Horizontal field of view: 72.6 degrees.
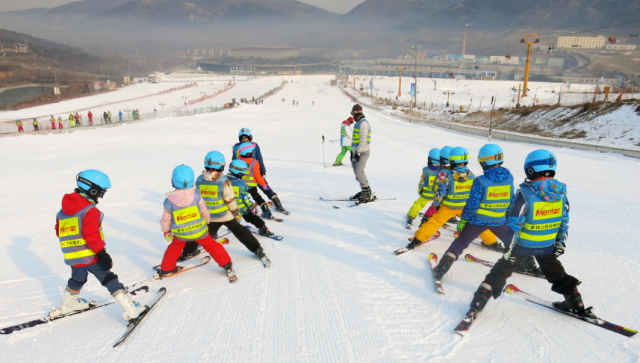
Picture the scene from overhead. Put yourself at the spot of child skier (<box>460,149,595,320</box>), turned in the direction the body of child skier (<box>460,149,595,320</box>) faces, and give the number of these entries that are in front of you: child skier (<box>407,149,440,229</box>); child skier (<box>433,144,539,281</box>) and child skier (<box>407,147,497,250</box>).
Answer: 3

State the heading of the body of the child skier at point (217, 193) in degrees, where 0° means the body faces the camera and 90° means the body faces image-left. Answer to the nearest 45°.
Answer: approximately 225°

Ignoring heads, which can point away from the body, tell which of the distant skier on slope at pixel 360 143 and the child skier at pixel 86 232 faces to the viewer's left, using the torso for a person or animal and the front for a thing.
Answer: the distant skier on slope

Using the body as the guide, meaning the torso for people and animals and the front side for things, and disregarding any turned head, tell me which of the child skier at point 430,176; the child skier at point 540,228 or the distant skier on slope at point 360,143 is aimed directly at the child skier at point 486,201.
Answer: the child skier at point 540,228

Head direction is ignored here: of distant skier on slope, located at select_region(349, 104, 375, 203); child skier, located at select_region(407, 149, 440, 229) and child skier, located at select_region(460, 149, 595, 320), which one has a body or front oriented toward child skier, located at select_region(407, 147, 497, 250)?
child skier, located at select_region(460, 149, 595, 320)

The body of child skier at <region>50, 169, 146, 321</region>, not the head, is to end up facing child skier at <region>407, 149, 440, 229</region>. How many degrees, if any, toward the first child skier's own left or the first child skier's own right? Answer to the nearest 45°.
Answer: approximately 45° to the first child skier's own right

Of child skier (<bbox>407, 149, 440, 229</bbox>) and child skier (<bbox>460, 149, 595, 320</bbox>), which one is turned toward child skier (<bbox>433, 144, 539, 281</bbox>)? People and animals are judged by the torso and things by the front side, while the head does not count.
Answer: child skier (<bbox>460, 149, 595, 320</bbox>)

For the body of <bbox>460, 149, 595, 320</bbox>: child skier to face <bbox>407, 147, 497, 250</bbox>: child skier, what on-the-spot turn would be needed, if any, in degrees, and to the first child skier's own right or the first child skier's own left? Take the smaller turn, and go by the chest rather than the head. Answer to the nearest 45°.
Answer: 0° — they already face them

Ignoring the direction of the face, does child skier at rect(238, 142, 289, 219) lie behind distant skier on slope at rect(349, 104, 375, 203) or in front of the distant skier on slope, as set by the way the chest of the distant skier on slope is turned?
in front

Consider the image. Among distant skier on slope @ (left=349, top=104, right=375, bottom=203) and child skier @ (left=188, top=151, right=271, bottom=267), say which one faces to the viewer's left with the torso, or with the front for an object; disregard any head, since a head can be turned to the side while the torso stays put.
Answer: the distant skier on slope

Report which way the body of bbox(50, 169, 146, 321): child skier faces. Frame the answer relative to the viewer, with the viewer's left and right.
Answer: facing away from the viewer and to the right of the viewer

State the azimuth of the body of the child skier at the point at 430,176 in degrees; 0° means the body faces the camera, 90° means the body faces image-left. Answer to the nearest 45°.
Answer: approximately 135°
